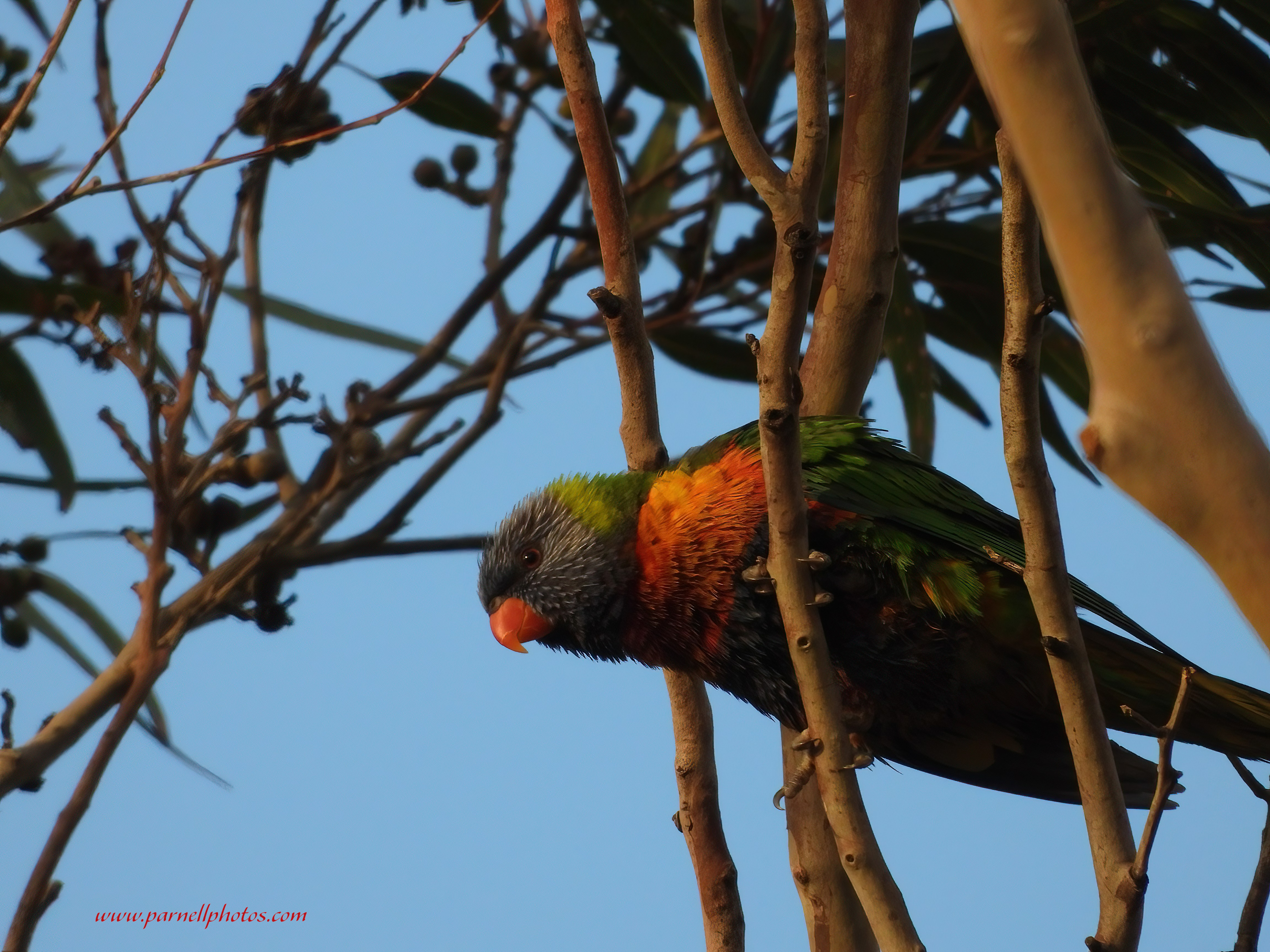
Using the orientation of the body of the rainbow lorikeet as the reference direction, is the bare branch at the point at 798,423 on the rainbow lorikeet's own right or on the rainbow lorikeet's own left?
on the rainbow lorikeet's own left

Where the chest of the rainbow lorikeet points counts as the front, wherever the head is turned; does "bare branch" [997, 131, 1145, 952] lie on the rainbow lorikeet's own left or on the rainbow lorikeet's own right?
on the rainbow lorikeet's own left

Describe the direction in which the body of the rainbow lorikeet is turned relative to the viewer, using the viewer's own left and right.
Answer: facing to the left of the viewer
